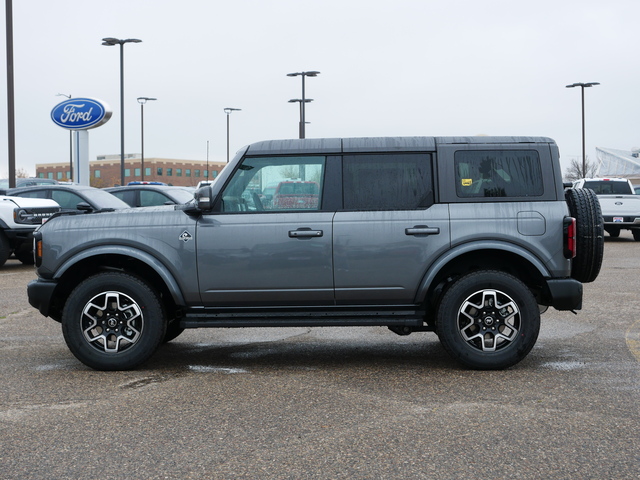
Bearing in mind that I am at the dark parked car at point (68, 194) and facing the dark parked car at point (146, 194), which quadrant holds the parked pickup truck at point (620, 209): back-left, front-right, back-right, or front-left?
front-right

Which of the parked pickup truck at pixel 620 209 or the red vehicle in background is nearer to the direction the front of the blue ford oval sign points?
the red vehicle in background

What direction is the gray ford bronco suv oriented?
to the viewer's left

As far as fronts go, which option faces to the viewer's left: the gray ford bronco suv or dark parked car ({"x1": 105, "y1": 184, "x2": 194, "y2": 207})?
the gray ford bronco suv

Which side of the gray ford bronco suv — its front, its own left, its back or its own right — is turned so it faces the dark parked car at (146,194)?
right

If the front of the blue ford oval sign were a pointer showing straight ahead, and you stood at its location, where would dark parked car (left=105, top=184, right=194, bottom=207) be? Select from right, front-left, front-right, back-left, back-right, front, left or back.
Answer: front-left

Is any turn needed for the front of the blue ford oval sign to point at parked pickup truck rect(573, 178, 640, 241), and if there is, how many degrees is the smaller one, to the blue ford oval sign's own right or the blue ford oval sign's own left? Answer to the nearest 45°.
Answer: approximately 90° to the blue ford oval sign's own left

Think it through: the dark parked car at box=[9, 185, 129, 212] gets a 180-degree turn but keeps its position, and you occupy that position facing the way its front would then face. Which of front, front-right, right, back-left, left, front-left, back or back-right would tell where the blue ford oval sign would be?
front-right

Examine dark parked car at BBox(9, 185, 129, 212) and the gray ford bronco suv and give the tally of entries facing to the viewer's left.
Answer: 1
